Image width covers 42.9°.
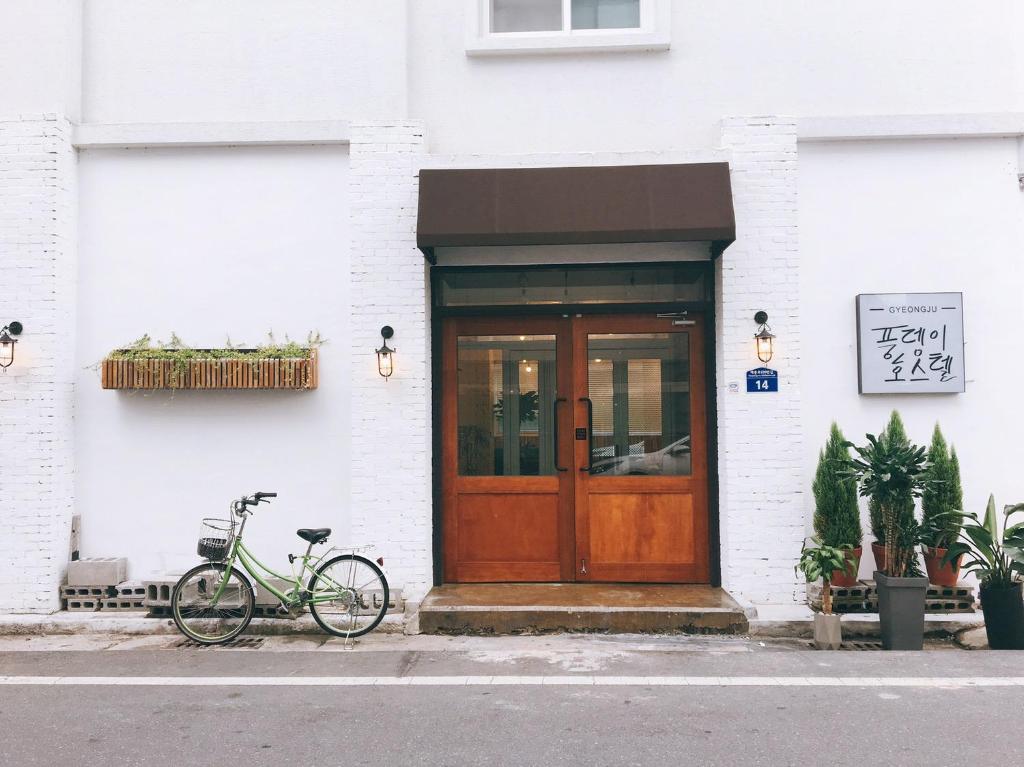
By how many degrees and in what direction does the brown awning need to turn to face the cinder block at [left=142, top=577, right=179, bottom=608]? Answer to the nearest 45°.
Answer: approximately 90° to its right

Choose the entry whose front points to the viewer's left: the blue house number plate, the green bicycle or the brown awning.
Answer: the green bicycle

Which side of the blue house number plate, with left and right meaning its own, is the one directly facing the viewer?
front

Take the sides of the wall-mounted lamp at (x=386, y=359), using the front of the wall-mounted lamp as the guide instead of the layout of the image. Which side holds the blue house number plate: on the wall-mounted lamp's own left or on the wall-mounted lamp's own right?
on the wall-mounted lamp's own left

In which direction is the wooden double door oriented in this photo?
toward the camera

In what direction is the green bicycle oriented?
to the viewer's left

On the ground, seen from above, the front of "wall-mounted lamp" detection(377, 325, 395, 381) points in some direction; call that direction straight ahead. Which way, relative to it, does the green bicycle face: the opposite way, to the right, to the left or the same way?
to the right

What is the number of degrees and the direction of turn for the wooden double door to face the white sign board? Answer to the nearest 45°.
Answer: approximately 90° to its left

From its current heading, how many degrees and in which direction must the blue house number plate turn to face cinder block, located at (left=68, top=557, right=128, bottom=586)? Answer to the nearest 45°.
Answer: approximately 90° to its right
